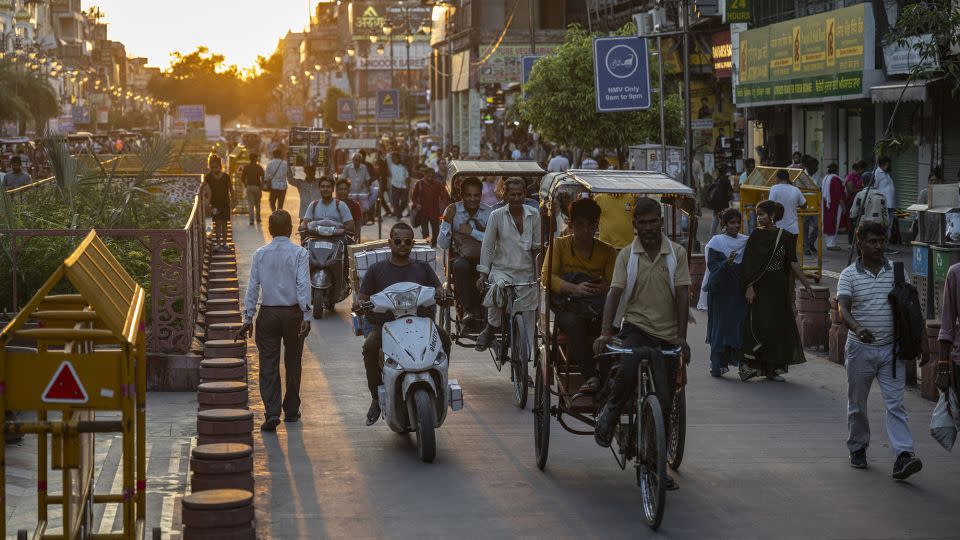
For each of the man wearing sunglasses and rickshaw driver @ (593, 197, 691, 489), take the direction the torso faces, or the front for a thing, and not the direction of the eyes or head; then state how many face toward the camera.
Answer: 2

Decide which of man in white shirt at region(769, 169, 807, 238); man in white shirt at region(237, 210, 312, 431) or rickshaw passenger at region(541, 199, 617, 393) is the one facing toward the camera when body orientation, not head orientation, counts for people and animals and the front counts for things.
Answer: the rickshaw passenger

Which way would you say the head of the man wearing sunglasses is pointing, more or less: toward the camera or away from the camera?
toward the camera

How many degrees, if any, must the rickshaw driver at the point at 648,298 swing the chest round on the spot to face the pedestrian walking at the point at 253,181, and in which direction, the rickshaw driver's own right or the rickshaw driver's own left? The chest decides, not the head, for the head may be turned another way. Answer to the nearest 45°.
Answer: approximately 180°

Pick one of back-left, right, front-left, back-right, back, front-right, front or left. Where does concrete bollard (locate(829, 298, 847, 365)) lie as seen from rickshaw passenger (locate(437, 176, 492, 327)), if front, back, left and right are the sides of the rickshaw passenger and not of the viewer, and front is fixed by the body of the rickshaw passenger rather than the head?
left

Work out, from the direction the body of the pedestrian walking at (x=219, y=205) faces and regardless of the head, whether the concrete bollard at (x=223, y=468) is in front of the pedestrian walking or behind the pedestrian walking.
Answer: in front

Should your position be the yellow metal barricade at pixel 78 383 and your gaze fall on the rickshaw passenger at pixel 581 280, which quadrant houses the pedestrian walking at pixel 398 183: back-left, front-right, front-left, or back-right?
front-left

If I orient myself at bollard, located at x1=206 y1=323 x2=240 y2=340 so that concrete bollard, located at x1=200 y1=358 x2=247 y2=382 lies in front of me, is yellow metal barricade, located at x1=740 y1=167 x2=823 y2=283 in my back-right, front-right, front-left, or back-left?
back-left

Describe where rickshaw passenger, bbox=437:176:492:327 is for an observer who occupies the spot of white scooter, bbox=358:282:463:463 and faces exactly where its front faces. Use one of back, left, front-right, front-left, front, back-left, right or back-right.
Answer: back

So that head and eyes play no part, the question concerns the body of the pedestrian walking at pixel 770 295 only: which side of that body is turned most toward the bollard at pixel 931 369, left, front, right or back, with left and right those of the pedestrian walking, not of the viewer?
left

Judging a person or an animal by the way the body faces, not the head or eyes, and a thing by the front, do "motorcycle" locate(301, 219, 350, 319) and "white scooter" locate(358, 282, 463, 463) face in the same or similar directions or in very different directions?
same or similar directions

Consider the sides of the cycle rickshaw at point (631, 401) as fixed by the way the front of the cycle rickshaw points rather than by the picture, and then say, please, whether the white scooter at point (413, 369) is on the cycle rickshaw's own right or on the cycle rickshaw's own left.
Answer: on the cycle rickshaw's own right

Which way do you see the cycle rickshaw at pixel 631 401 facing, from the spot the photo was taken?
facing the viewer

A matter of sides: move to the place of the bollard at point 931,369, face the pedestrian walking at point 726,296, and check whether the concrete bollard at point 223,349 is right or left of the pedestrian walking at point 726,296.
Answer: left

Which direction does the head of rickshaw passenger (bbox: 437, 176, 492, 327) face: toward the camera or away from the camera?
toward the camera

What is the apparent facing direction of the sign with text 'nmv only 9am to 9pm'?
toward the camera

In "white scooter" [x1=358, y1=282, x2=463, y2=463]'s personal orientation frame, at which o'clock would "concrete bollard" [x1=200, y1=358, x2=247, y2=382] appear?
The concrete bollard is roughly at 4 o'clock from the white scooter.
